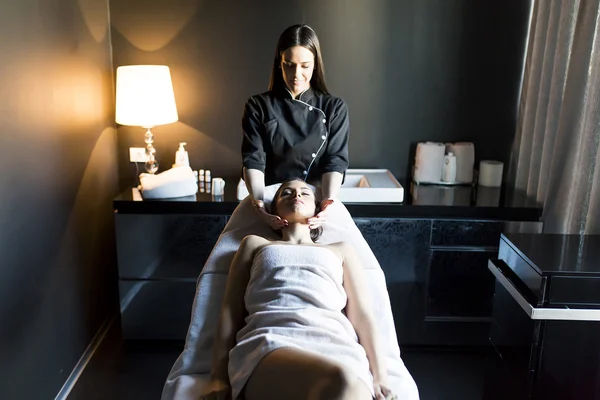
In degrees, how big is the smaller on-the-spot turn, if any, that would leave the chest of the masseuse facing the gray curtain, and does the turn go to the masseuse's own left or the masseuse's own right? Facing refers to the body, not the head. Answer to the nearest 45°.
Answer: approximately 90° to the masseuse's own left

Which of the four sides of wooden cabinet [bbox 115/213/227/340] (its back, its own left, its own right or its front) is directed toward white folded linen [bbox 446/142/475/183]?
left

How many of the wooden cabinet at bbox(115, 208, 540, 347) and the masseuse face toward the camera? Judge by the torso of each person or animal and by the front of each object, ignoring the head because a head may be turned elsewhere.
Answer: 2

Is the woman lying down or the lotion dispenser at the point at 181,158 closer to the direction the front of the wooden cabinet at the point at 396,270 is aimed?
the woman lying down

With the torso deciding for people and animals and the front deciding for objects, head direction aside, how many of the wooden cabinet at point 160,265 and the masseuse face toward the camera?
2
